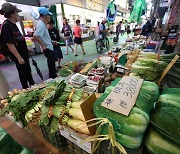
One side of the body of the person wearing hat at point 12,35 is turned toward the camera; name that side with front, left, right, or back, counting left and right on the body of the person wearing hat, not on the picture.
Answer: right

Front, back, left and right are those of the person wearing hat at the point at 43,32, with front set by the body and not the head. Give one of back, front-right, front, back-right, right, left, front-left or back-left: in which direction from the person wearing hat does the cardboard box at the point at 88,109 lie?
right

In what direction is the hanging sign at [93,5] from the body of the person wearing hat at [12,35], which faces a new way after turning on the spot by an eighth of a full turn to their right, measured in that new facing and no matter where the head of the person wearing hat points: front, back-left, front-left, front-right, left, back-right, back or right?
left

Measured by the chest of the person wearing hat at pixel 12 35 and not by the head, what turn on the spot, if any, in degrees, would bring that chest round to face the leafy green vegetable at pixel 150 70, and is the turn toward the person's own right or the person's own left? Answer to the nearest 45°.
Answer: approximately 45° to the person's own right

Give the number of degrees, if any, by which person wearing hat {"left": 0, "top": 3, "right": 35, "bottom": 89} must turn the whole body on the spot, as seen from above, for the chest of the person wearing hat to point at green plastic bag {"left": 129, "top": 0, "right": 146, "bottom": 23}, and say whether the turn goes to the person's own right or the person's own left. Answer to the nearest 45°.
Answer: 0° — they already face it

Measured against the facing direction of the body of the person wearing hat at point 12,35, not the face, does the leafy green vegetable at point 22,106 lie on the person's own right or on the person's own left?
on the person's own right

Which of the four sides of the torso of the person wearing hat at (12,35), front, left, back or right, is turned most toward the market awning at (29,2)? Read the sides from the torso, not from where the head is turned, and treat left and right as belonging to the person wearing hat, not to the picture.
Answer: left

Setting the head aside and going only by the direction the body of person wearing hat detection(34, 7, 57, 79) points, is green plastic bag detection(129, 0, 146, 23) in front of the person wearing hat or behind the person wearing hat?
in front

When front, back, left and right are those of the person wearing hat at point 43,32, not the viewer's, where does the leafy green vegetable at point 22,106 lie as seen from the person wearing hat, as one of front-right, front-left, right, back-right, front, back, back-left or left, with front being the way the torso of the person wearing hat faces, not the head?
right

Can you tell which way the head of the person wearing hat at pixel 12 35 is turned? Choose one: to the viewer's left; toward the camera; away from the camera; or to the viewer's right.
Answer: to the viewer's right
